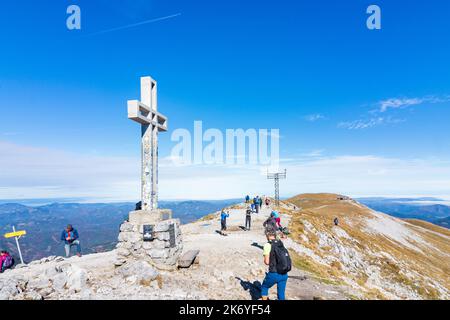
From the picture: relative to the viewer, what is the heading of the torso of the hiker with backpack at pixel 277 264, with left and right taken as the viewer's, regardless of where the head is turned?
facing away from the viewer and to the left of the viewer

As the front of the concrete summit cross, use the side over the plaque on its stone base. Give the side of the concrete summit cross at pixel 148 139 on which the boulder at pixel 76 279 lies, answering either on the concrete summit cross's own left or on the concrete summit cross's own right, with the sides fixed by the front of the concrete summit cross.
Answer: on the concrete summit cross's own right

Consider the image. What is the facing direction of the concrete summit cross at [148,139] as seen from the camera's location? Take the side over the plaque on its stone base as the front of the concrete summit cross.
facing the viewer and to the right of the viewer

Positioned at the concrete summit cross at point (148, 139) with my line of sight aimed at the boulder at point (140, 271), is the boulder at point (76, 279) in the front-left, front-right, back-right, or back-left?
front-right

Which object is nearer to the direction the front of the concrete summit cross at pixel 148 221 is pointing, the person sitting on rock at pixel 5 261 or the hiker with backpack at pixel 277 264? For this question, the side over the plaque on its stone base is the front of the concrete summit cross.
the hiker with backpack

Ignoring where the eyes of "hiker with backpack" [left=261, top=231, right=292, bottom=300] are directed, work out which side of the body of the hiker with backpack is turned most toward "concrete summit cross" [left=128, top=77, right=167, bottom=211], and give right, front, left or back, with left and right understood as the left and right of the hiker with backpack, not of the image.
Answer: front

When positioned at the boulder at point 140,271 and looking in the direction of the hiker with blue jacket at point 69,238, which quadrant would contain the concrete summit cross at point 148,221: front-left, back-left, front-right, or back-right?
front-right
